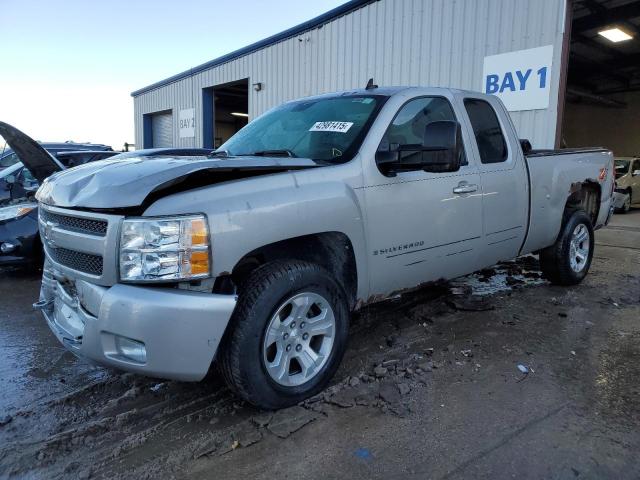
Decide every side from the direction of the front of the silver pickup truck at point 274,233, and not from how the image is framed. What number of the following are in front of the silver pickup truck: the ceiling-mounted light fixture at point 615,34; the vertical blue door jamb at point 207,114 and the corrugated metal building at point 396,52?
0

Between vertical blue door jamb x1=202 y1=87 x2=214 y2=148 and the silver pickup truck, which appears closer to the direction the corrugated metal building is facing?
the silver pickup truck

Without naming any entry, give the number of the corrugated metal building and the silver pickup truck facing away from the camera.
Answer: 0

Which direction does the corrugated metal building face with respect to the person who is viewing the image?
facing the viewer and to the left of the viewer

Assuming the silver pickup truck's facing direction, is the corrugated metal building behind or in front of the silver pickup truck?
behind

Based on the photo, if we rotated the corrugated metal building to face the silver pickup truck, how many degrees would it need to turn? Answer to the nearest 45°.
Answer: approximately 45° to its left

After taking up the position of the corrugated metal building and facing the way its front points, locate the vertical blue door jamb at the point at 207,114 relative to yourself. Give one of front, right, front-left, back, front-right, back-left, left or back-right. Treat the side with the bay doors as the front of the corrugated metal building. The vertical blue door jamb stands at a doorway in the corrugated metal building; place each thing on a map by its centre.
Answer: right

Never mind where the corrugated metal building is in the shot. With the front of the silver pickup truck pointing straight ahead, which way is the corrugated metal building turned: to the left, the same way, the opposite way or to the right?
the same way
